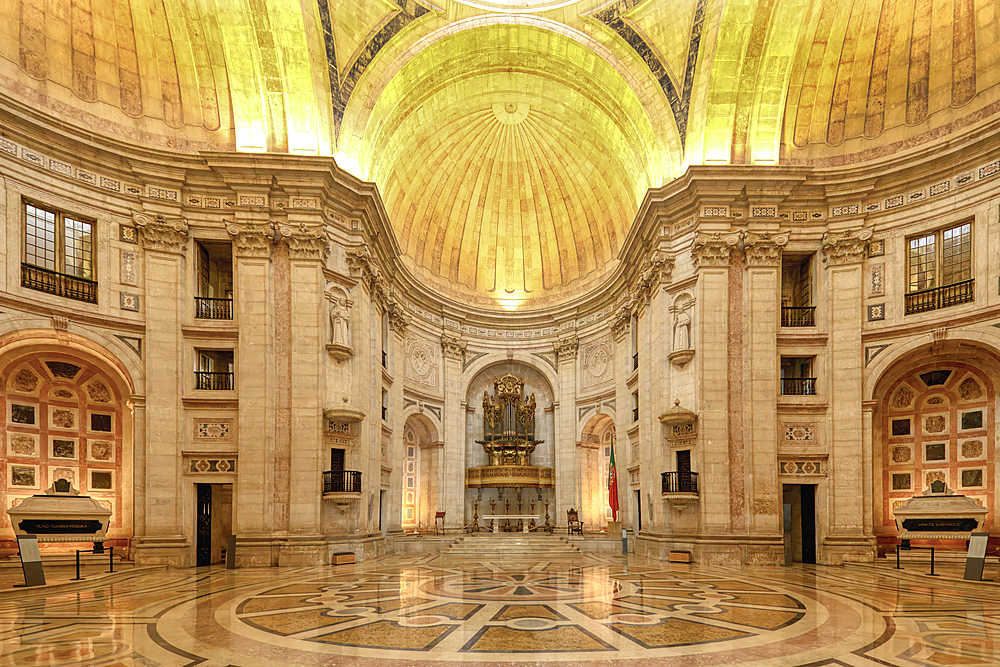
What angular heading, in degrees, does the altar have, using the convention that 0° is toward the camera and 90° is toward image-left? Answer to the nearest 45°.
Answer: approximately 0°

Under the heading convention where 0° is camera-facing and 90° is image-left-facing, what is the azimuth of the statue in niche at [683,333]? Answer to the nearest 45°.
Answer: approximately 45°
